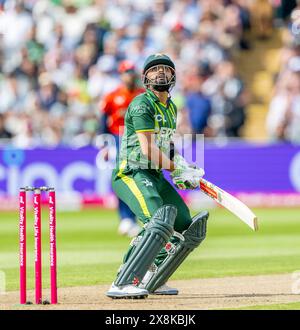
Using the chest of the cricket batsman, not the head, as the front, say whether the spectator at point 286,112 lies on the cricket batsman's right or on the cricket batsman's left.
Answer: on the cricket batsman's left

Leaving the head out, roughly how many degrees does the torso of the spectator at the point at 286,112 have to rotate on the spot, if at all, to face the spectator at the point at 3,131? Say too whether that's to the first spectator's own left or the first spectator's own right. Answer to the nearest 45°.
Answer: approximately 90° to the first spectator's own right

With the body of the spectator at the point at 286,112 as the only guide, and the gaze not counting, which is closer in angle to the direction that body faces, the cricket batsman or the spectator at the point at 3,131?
the cricket batsman

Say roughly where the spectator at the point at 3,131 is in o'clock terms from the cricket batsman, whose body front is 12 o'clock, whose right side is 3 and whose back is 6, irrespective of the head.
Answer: The spectator is roughly at 7 o'clock from the cricket batsman.

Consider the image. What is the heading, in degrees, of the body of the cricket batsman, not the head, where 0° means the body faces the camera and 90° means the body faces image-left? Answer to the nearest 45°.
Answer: approximately 315°

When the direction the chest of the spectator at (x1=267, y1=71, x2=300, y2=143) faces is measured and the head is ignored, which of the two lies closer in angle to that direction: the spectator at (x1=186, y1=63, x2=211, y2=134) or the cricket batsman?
the cricket batsman

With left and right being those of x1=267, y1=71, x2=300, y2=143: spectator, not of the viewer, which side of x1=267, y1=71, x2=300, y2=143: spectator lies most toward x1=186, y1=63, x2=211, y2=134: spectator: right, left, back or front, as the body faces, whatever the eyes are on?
right

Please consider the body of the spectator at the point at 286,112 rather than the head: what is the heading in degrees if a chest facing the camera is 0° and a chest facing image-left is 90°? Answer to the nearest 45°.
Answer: approximately 0°
